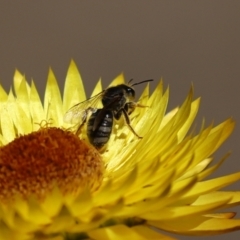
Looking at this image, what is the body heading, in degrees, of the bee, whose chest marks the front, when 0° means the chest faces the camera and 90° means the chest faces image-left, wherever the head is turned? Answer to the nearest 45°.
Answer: approximately 270°
